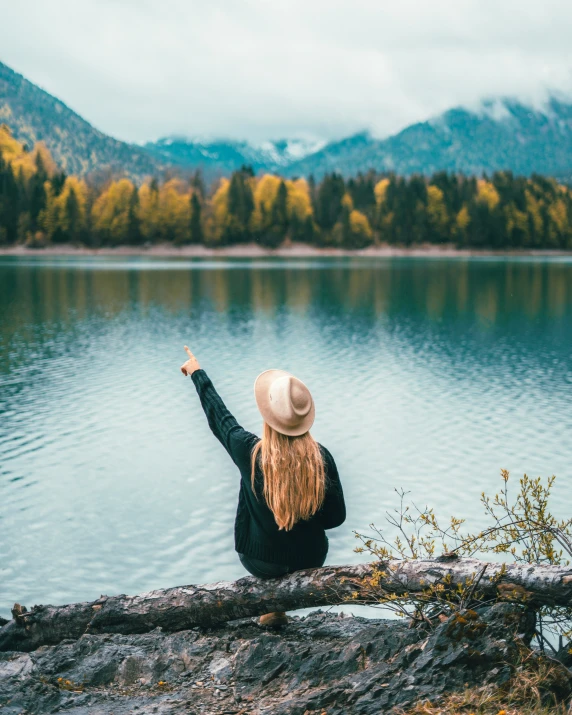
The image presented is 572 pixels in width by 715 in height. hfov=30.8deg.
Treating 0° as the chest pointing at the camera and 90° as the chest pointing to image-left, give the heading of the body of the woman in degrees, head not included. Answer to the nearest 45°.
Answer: approximately 180°

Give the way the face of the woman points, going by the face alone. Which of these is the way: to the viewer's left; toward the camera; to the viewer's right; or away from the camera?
away from the camera
